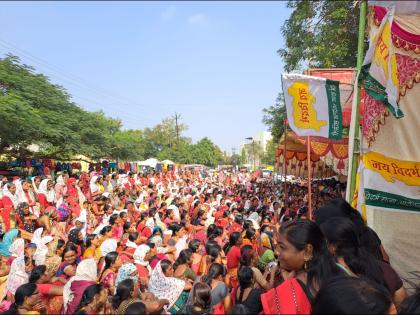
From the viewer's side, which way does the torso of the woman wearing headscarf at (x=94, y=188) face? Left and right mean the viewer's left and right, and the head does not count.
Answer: facing to the right of the viewer

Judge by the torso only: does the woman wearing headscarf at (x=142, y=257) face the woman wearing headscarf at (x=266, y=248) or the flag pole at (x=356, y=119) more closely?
the woman wearing headscarf

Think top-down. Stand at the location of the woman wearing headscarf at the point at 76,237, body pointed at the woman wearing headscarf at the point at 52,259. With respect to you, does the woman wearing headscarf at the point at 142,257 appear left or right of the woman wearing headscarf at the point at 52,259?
left

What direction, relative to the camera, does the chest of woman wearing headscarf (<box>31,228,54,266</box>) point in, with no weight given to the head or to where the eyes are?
to the viewer's right

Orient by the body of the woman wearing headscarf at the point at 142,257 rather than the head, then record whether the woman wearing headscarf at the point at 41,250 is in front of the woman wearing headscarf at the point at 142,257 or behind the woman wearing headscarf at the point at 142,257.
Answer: behind

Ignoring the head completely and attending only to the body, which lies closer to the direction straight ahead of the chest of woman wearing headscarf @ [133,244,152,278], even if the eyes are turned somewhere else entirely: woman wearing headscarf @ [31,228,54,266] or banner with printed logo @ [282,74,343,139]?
the banner with printed logo

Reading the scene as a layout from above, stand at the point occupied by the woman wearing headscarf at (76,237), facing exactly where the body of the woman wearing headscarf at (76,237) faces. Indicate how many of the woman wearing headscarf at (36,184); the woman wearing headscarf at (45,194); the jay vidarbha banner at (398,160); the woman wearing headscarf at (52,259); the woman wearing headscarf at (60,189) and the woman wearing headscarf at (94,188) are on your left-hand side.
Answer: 4

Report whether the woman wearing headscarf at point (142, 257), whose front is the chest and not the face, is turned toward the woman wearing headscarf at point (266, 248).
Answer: yes

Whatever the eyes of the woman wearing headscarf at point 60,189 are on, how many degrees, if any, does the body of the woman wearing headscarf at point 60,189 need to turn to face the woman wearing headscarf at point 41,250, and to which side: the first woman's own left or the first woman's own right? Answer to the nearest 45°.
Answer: approximately 90° to the first woman's own right

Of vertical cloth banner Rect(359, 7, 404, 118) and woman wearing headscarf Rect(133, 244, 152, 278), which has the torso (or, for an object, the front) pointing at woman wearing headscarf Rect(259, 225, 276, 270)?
woman wearing headscarf Rect(133, 244, 152, 278)

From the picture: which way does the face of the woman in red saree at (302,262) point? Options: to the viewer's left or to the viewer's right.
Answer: to the viewer's left

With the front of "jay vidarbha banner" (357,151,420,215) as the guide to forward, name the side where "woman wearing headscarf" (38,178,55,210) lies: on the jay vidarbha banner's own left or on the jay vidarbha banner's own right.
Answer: on the jay vidarbha banner's own right

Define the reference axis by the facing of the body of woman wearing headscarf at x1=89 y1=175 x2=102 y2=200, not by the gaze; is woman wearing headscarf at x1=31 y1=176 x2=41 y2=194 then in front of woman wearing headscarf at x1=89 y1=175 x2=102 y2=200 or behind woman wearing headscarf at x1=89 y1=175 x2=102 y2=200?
behind
